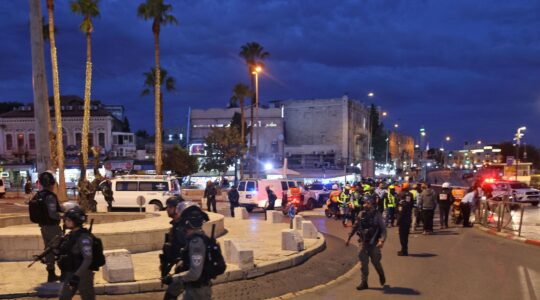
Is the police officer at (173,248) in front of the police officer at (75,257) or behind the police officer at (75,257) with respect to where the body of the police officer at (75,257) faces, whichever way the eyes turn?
behind

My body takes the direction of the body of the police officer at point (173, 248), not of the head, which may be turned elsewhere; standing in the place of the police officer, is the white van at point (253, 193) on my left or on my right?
on my right

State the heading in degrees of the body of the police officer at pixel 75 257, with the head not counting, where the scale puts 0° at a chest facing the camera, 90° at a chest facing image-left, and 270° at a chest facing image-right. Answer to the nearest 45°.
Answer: approximately 90°
